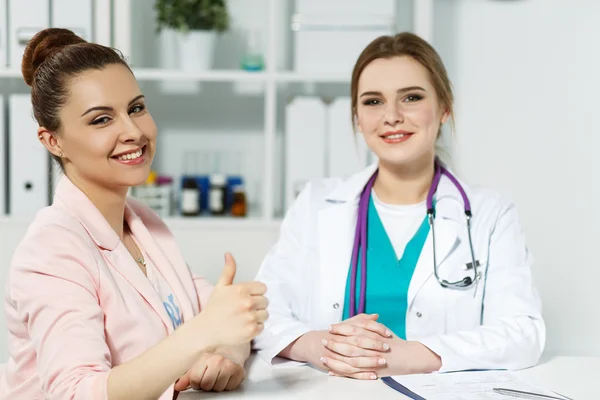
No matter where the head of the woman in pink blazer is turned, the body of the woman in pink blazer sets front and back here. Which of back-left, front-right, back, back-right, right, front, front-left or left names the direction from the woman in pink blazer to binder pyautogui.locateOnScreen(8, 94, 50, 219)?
back-left

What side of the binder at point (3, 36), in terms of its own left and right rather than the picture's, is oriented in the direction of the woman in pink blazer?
front

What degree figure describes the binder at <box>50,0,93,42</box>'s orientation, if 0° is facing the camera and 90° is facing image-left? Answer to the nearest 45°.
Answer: approximately 0°

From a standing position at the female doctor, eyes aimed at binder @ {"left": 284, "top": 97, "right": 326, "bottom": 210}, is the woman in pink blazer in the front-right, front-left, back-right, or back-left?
back-left

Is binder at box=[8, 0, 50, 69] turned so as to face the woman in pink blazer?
yes
